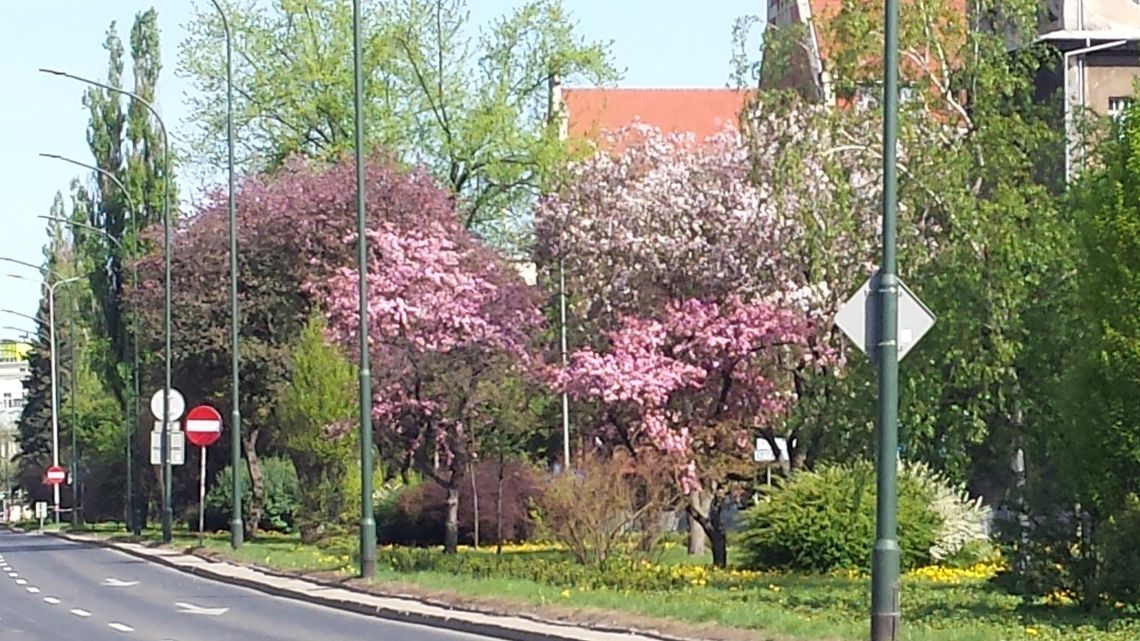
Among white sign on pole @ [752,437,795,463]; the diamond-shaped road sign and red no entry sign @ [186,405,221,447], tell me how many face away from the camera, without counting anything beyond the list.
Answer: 1

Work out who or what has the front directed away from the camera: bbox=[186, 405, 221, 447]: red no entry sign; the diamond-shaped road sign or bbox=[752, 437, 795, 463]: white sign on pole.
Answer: the diamond-shaped road sign

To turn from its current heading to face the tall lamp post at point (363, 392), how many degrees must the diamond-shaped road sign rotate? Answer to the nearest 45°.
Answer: approximately 45° to its left

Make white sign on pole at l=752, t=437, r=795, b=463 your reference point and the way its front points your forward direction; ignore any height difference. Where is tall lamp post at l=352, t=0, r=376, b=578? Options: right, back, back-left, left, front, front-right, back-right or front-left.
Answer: front-right

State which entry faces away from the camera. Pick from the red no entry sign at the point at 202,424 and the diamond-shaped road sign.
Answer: the diamond-shaped road sign

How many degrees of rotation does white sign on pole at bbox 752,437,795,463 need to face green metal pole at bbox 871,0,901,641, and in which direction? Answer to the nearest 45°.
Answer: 0° — it already faces it

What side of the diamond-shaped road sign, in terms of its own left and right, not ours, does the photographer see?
back

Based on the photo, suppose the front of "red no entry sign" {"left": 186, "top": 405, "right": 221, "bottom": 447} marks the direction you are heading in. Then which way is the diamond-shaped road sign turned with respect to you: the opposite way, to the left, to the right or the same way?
the opposite way

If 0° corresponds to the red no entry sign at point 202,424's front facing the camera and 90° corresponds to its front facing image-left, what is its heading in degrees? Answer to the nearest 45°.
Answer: approximately 0°

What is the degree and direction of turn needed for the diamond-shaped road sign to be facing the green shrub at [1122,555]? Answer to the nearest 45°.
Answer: approximately 45° to its right

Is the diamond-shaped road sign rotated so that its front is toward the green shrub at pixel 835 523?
yes
